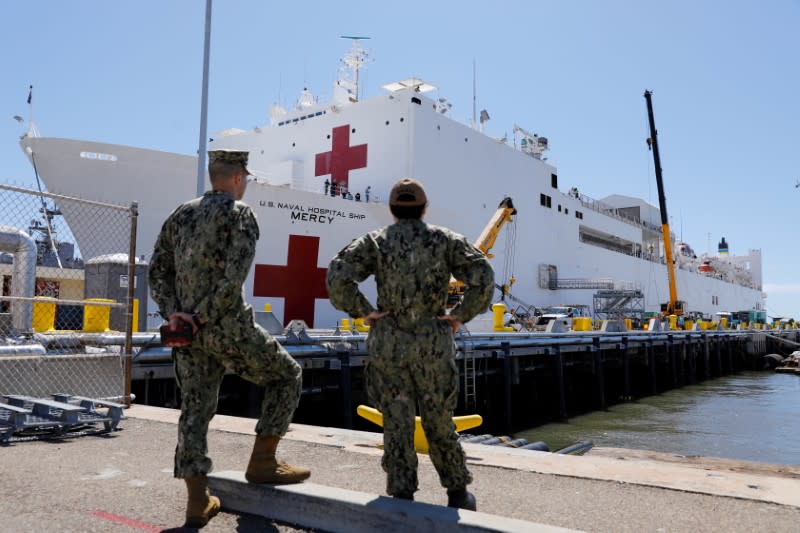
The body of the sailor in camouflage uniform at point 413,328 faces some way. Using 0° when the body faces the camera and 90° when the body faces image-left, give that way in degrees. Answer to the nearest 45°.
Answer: approximately 180°

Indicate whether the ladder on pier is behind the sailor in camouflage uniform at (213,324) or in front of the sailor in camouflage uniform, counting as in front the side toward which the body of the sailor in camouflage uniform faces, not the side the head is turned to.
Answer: in front

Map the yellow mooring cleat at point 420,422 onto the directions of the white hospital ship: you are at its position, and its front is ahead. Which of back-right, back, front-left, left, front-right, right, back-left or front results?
front-left

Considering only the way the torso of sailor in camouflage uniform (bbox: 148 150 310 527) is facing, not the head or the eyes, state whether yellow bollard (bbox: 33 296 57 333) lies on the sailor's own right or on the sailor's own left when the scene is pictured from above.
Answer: on the sailor's own left

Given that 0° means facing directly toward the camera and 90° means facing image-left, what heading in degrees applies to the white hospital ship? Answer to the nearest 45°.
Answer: approximately 45°

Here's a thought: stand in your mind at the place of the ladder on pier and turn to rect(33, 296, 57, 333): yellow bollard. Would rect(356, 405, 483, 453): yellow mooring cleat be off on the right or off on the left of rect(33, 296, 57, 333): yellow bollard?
left

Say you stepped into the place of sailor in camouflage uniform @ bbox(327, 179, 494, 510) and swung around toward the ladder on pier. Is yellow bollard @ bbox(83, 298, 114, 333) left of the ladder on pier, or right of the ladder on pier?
left

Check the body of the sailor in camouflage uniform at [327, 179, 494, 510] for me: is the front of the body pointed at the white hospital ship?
yes

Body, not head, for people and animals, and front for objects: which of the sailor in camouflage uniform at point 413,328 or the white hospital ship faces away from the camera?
the sailor in camouflage uniform

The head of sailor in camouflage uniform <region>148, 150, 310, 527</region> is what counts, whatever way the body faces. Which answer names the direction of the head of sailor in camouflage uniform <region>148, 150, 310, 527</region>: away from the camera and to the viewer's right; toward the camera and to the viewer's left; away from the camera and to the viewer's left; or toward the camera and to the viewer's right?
away from the camera and to the viewer's right

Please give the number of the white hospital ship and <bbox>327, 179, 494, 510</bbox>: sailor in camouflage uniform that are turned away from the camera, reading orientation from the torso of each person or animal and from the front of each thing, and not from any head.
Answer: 1

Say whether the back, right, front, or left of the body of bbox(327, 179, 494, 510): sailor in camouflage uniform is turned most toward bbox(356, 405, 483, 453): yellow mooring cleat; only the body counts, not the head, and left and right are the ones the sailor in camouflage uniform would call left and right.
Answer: front

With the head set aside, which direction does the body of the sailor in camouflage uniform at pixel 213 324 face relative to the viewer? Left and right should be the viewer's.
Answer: facing away from the viewer and to the right of the viewer

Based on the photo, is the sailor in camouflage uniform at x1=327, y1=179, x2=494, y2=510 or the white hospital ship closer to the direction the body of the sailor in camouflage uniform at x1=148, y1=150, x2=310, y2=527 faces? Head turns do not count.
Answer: the white hospital ship
